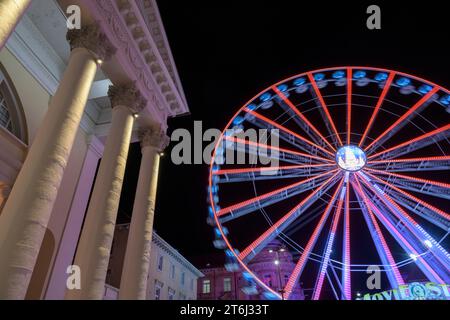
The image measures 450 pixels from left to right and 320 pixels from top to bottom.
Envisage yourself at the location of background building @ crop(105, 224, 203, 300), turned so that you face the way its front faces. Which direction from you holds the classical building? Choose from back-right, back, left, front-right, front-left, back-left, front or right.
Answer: front-right

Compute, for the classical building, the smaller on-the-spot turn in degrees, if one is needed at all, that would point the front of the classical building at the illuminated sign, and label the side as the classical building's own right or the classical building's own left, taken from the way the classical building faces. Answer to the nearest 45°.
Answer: approximately 45° to the classical building's own left

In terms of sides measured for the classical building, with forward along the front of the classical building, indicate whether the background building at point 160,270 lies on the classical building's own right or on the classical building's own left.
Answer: on the classical building's own left

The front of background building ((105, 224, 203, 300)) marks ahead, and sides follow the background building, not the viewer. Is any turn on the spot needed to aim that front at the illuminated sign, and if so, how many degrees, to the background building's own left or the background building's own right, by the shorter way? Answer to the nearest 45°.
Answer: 0° — it already faces it

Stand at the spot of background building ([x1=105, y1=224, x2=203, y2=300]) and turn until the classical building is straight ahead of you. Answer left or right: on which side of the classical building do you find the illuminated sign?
left

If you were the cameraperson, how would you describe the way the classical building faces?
facing the viewer and to the right of the viewer

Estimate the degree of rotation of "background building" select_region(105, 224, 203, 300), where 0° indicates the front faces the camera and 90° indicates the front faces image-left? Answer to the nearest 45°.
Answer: approximately 315°

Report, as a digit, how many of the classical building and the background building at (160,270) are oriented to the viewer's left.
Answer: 0
